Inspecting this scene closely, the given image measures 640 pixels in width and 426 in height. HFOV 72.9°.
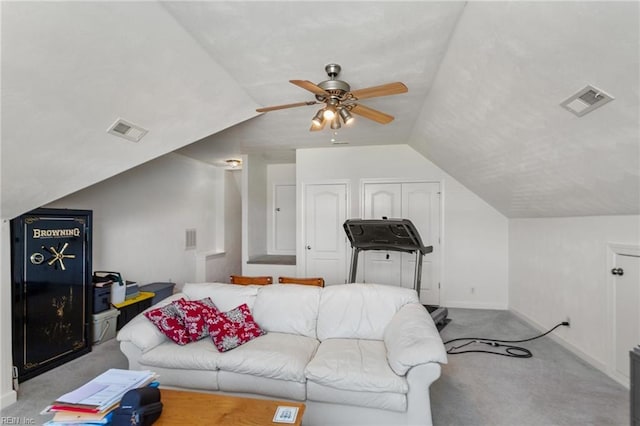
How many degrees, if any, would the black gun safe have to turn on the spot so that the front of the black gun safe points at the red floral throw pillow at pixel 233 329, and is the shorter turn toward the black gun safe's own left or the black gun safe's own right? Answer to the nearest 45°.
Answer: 0° — it already faces it

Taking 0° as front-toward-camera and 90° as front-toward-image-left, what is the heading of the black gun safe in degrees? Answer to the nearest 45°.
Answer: approximately 315°

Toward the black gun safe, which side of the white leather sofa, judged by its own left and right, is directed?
right

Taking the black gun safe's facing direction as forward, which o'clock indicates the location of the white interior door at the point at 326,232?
The white interior door is roughly at 10 o'clock from the black gun safe.

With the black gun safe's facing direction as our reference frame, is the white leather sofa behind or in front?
in front

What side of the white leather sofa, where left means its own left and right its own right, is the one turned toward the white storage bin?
right

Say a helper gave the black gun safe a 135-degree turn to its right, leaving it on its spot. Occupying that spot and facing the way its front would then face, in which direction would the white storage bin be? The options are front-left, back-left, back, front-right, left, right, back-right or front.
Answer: back-right

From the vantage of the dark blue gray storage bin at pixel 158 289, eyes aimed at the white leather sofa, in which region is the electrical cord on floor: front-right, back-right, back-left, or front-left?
front-left

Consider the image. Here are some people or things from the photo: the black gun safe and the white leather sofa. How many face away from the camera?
0

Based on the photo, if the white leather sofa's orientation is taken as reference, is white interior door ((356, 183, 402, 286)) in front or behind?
behind

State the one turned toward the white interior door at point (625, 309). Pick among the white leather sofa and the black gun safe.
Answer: the black gun safe

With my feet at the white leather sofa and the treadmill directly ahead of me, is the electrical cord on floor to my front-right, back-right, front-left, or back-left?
front-right
